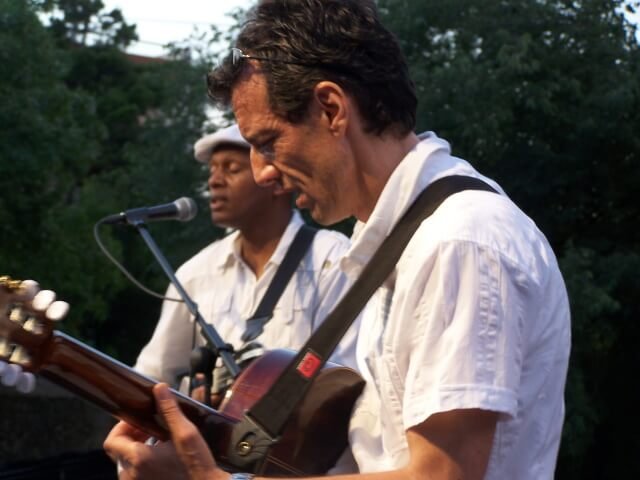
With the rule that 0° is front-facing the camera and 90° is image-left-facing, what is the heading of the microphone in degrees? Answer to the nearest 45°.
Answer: approximately 270°
